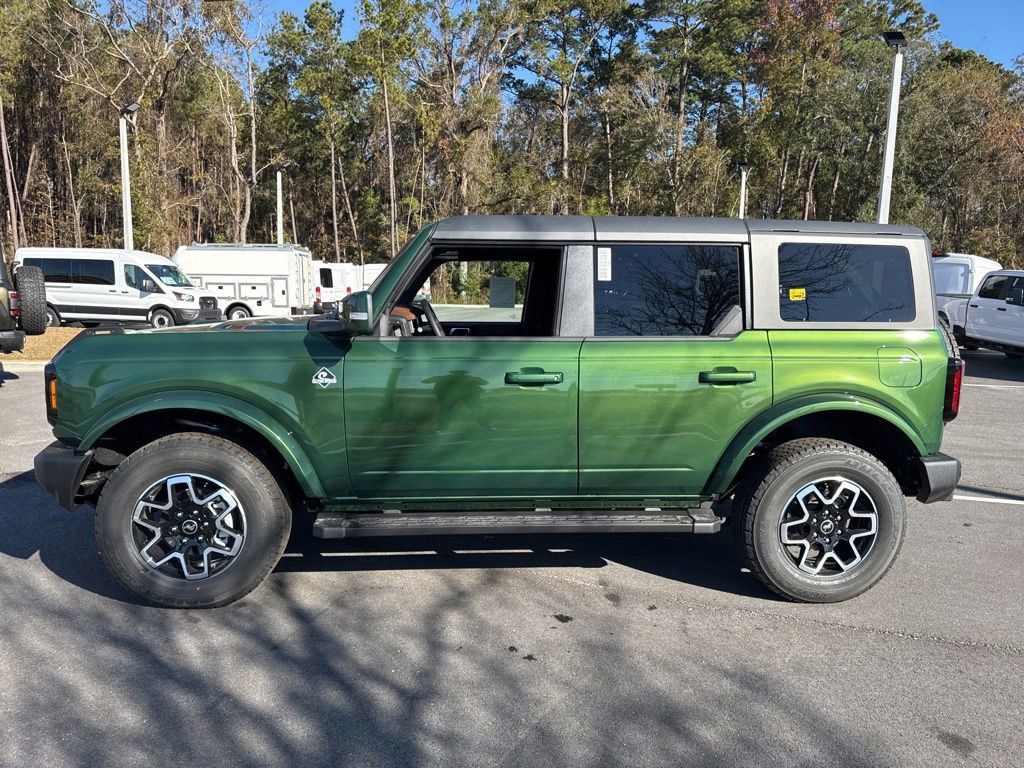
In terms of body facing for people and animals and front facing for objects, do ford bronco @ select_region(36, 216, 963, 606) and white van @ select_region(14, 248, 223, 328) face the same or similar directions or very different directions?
very different directions

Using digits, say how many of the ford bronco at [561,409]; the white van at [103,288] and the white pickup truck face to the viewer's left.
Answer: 1

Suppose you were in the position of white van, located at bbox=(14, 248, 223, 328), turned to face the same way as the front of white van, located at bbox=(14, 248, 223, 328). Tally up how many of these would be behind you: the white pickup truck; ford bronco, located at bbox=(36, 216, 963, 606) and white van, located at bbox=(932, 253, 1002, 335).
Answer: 0

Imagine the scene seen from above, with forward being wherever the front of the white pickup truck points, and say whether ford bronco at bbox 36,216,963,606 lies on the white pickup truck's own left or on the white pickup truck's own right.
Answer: on the white pickup truck's own right

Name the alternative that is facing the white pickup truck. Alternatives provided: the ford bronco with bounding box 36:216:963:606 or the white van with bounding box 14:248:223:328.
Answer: the white van

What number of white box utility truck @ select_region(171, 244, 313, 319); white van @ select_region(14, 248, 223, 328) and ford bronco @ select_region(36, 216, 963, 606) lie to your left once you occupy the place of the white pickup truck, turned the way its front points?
0

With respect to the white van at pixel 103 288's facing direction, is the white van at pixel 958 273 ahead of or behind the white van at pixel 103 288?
ahead

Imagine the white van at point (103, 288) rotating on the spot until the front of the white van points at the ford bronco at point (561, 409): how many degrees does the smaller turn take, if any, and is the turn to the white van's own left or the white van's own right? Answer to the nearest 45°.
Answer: approximately 45° to the white van's own right

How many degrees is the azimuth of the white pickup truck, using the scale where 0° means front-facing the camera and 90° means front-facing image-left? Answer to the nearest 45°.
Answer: approximately 315°

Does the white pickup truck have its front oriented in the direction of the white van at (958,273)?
no

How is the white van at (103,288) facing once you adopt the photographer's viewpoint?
facing the viewer and to the right of the viewer

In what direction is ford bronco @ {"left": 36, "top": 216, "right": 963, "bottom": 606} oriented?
to the viewer's left

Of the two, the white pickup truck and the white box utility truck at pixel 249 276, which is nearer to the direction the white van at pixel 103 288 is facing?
the white pickup truck

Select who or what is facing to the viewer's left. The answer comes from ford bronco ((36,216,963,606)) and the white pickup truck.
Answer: the ford bronco

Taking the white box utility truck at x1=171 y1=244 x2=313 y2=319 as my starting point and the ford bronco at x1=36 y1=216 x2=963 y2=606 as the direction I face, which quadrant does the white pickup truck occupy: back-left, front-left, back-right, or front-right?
front-left
